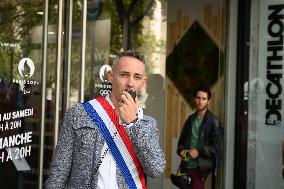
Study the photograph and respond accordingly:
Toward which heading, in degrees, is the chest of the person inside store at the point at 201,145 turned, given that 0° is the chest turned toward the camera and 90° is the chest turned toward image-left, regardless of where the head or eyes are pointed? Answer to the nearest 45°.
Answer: approximately 45°

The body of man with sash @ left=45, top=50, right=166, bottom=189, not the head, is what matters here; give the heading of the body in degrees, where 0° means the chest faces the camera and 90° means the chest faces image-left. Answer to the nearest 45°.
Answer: approximately 0°
